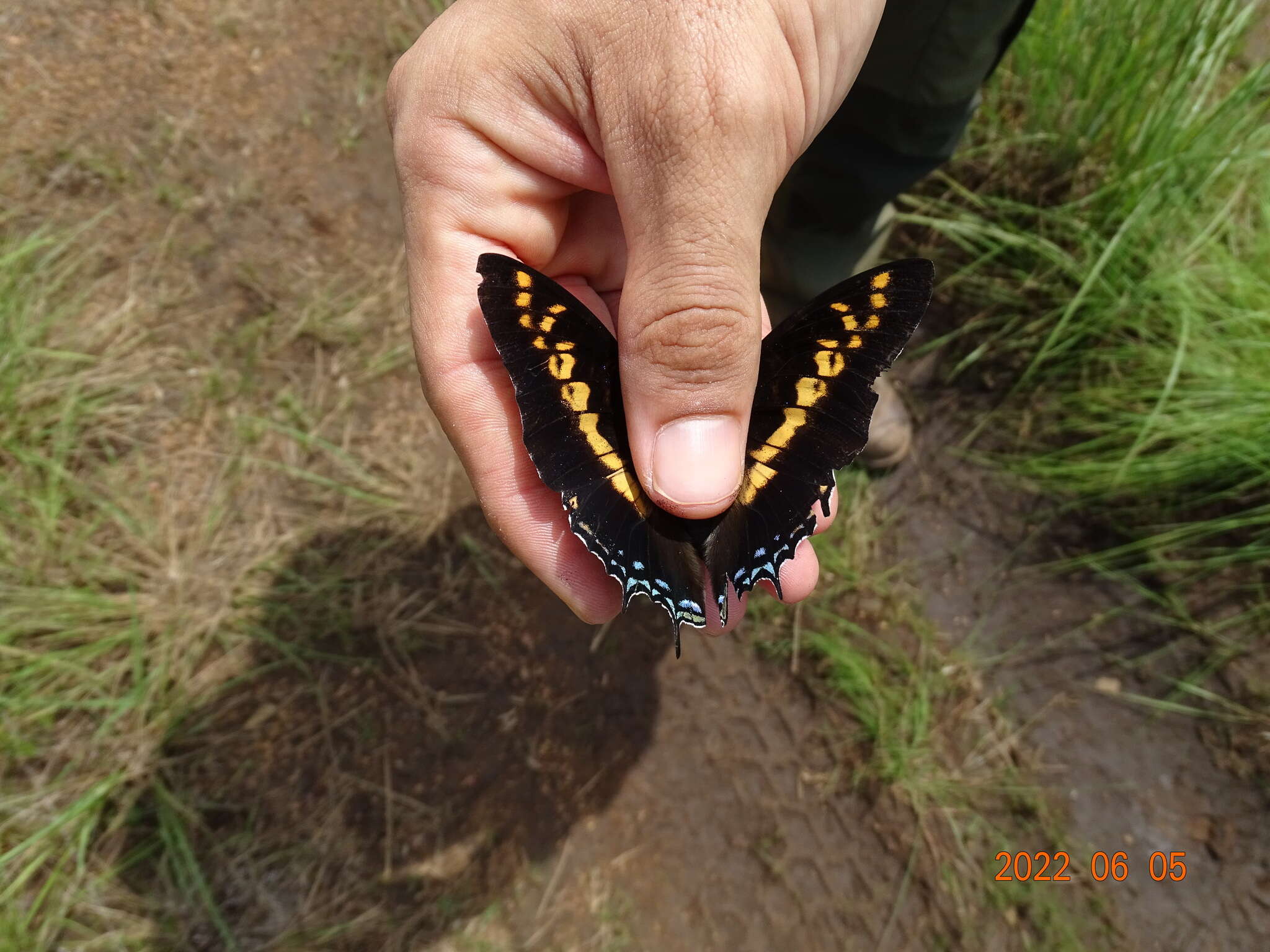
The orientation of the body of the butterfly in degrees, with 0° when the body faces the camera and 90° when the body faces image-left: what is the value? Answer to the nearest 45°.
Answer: approximately 180°
